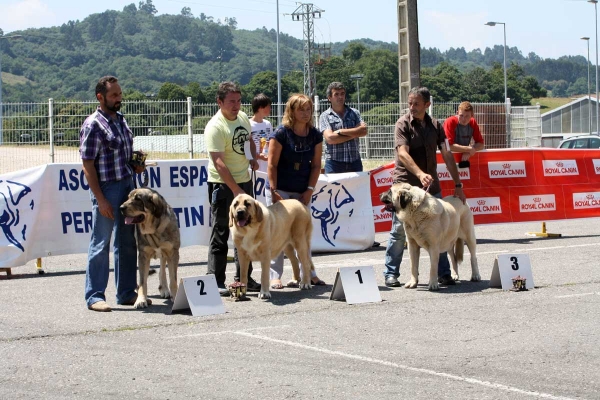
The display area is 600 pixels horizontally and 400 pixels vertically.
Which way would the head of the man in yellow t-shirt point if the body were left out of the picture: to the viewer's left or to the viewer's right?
to the viewer's right

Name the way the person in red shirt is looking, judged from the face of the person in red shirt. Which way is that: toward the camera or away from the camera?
toward the camera

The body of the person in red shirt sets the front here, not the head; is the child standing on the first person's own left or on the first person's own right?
on the first person's own right

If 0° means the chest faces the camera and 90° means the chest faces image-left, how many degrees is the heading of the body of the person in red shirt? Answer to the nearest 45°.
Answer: approximately 0°

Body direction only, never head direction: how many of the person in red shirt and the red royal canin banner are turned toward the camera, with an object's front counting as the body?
2

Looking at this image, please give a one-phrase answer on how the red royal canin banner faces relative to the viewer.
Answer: facing the viewer

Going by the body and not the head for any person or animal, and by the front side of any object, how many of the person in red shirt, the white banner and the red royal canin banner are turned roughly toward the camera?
3

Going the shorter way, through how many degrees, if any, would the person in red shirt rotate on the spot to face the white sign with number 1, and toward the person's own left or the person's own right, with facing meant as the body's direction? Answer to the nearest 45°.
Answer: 0° — they already face it

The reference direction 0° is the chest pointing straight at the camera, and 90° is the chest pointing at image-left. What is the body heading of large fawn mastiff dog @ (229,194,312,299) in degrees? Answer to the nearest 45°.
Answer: approximately 45°

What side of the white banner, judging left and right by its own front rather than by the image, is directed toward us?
front

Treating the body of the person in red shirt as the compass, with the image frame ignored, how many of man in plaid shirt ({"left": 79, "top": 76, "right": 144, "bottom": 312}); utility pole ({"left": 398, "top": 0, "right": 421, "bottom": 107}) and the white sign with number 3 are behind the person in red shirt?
1

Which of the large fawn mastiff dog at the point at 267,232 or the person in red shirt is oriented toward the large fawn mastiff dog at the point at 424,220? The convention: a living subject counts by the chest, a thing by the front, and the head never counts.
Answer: the person in red shirt

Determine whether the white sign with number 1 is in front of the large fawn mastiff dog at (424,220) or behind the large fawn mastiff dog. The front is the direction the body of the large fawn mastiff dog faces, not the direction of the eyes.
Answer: in front

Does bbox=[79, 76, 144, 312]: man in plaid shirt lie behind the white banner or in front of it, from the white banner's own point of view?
in front

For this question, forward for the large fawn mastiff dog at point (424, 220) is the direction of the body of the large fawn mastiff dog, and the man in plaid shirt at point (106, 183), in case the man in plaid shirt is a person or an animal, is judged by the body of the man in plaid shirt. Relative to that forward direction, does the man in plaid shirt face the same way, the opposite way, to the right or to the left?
to the left

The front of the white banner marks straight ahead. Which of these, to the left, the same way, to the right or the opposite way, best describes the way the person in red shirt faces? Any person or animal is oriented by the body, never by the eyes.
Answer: the same way

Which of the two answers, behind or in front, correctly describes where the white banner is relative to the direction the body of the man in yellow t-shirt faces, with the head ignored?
behind

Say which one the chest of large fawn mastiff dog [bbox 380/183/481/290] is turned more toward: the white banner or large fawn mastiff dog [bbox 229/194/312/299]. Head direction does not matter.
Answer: the large fawn mastiff dog
